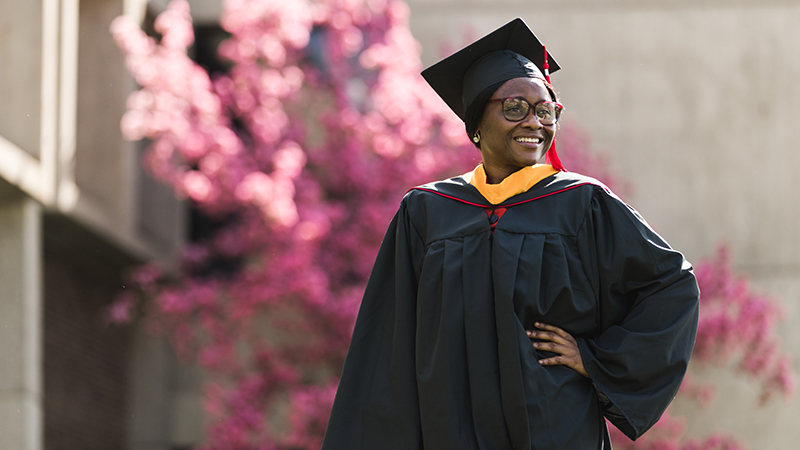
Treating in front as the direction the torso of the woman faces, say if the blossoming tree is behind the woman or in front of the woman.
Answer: behind

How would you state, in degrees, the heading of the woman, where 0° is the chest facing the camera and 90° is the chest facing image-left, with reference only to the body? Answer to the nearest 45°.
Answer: approximately 0°
